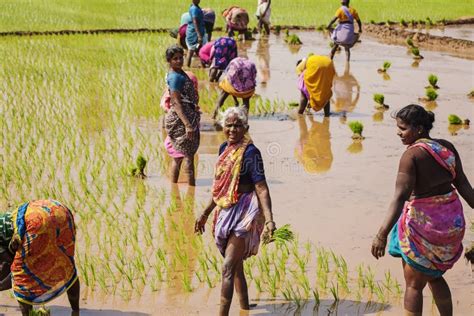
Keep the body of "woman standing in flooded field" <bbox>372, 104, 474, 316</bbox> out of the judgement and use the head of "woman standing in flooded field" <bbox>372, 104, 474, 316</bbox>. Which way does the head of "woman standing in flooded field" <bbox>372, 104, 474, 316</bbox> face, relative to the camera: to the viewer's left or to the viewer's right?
to the viewer's left

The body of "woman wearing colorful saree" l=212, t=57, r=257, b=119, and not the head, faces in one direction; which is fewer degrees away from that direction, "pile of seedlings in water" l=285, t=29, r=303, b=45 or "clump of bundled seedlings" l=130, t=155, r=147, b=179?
the pile of seedlings in water

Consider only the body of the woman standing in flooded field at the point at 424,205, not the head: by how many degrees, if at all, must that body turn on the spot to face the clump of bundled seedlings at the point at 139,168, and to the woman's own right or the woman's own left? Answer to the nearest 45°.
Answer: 0° — they already face it

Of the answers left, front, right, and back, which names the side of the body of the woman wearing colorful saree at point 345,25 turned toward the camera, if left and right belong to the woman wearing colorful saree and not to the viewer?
back

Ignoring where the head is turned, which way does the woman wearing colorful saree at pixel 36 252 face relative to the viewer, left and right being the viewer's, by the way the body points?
facing away from the viewer and to the left of the viewer

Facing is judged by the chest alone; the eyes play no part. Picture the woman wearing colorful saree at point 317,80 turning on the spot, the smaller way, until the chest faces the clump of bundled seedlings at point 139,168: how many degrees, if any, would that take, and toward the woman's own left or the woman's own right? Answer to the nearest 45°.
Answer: approximately 90° to the woman's own left

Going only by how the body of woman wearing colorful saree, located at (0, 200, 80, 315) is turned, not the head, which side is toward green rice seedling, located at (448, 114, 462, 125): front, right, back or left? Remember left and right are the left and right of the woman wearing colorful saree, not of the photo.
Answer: right

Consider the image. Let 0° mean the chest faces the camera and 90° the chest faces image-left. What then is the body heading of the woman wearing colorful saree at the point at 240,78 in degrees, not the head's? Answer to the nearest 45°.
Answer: approximately 180°

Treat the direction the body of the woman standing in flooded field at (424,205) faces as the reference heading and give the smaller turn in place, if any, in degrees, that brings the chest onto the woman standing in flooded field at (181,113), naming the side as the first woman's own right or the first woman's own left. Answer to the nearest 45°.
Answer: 0° — they already face them

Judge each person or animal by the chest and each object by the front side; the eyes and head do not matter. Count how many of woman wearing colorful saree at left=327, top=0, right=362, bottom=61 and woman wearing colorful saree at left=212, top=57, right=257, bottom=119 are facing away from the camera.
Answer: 2

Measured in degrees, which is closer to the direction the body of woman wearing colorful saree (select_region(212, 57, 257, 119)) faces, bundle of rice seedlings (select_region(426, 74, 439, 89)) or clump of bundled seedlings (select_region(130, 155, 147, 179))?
the bundle of rice seedlings
